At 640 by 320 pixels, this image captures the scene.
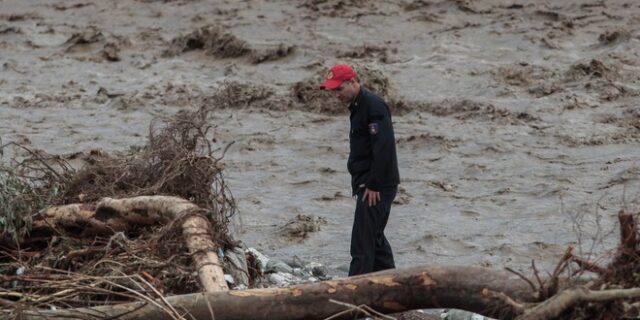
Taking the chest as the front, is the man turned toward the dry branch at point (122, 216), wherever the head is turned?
yes

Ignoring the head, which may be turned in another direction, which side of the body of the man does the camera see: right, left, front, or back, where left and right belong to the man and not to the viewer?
left

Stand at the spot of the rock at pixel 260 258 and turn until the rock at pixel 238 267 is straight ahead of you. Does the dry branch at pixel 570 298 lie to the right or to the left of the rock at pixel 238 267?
left

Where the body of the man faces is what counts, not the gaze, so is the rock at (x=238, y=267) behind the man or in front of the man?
in front
